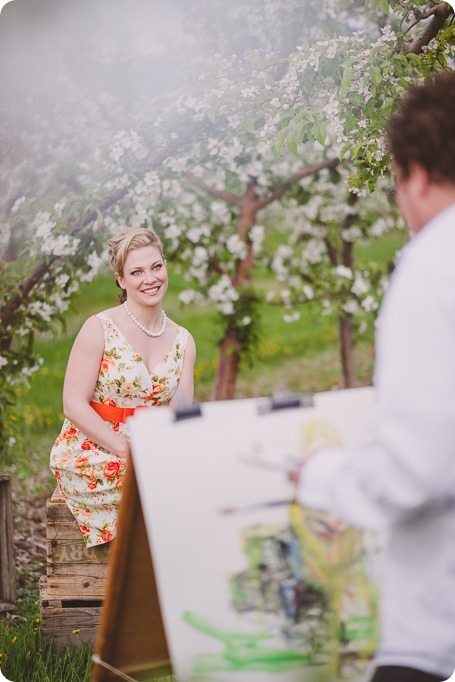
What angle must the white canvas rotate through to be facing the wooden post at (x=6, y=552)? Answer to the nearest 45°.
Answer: approximately 135° to its right

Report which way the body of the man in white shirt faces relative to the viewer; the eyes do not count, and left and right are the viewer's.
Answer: facing away from the viewer and to the left of the viewer

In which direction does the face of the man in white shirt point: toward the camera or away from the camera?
away from the camera

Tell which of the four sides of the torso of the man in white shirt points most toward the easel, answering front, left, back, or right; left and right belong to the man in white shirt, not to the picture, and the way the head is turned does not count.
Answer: front

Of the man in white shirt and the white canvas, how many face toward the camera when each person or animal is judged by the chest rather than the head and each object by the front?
1

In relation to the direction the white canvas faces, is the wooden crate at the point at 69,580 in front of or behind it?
behind

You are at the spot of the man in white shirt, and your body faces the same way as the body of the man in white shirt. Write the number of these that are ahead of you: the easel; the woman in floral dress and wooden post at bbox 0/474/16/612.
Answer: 3

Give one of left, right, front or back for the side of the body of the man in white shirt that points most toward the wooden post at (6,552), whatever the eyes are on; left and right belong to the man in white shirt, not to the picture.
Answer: front

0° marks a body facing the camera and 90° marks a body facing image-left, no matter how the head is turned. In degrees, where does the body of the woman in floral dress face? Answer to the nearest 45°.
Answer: approximately 315°

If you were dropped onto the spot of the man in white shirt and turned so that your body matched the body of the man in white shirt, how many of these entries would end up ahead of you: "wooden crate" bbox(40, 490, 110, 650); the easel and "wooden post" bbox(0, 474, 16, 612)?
3
